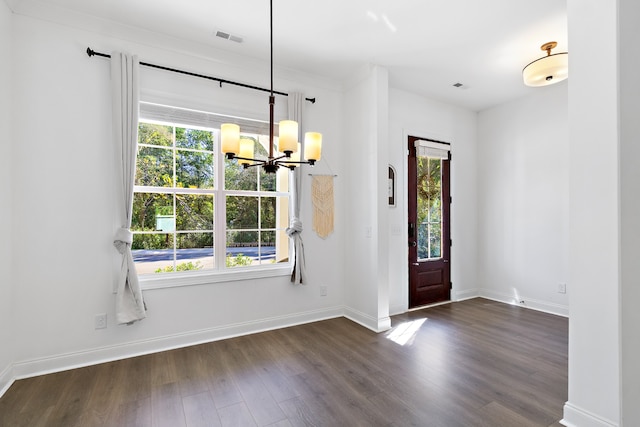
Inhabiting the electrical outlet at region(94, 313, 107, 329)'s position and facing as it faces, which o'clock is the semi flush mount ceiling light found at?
The semi flush mount ceiling light is roughly at 10 o'clock from the electrical outlet.

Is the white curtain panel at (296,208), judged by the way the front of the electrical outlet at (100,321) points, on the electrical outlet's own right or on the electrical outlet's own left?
on the electrical outlet's own left

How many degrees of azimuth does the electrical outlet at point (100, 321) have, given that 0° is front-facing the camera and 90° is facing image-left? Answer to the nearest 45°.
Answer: approximately 0°

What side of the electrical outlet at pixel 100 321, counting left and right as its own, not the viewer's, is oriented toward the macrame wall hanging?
left

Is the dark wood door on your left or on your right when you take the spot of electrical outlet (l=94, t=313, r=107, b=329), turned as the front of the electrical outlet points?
on your left

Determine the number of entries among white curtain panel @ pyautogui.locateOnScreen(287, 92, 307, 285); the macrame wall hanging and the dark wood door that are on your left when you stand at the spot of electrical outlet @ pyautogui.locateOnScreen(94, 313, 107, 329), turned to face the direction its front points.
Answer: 3
